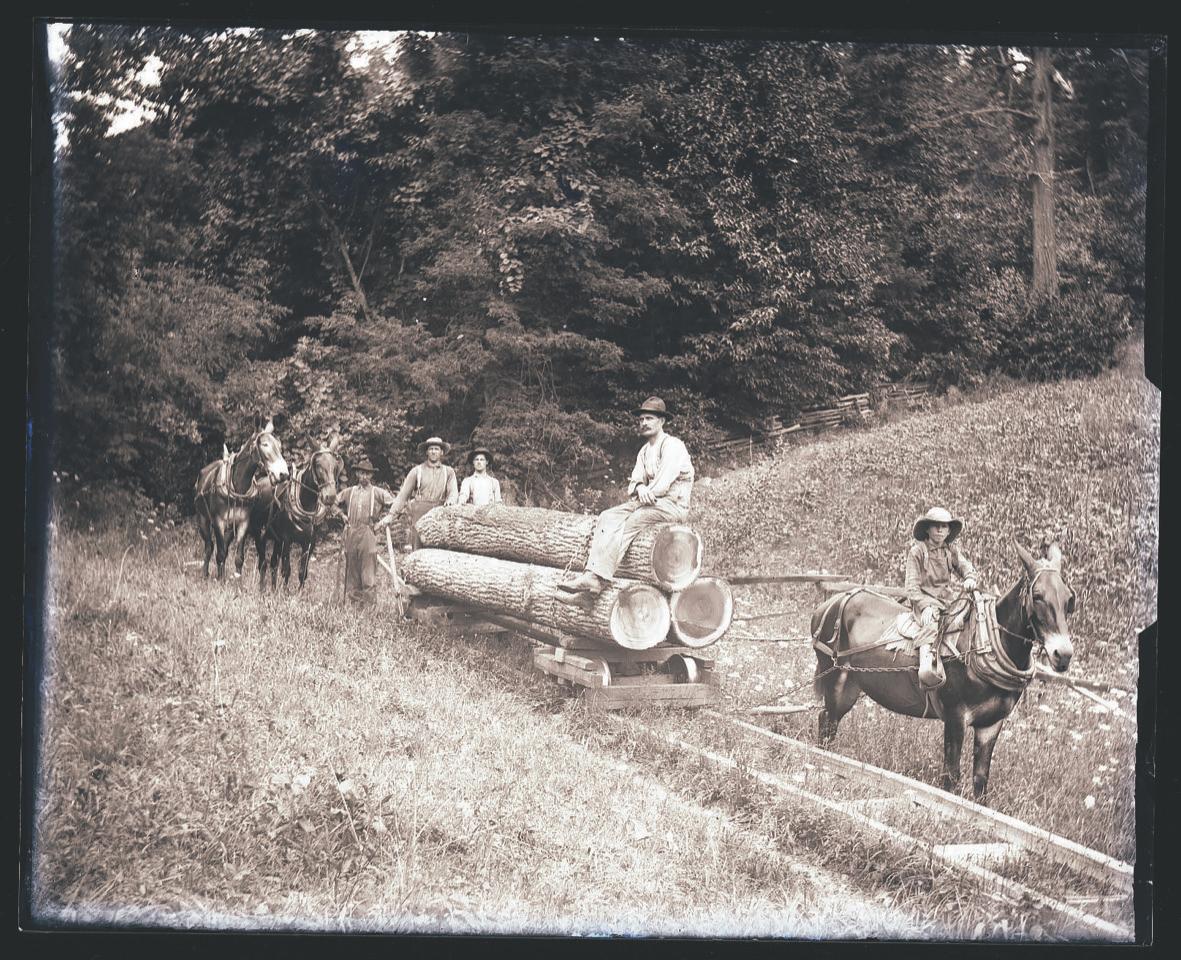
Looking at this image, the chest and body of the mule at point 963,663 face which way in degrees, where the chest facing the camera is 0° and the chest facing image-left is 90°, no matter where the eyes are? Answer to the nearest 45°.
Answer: approximately 315°

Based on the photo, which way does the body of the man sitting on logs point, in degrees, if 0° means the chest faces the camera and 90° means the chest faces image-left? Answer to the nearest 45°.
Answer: approximately 45°

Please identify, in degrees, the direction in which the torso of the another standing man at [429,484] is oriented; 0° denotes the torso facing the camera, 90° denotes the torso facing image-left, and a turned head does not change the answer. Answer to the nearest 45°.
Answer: approximately 0°

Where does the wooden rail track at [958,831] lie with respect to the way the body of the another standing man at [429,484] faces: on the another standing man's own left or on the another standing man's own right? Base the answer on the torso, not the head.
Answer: on the another standing man's own left

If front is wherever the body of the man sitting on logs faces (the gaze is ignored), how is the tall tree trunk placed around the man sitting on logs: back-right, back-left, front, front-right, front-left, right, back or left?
back-left
